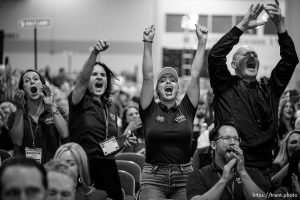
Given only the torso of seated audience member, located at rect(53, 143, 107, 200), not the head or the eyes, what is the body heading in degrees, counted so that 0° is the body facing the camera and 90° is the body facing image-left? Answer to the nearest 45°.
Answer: approximately 45°

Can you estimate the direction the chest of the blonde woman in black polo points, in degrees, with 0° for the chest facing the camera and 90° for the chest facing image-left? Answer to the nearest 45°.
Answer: approximately 0°

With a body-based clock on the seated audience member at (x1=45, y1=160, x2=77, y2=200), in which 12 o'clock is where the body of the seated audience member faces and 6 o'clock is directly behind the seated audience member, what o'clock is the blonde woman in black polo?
The blonde woman in black polo is roughly at 7 o'clock from the seated audience member.

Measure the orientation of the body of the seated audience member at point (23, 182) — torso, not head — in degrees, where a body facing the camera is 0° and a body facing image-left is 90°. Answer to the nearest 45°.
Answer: approximately 0°

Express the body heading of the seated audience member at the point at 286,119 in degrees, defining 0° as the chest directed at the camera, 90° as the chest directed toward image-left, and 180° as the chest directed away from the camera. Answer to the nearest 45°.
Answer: approximately 315°

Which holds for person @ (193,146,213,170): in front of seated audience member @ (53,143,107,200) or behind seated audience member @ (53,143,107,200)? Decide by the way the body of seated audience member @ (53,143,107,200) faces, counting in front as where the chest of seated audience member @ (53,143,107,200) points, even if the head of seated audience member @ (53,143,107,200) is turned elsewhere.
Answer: behind

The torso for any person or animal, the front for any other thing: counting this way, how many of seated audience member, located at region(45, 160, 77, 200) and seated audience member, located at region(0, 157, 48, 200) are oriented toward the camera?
2

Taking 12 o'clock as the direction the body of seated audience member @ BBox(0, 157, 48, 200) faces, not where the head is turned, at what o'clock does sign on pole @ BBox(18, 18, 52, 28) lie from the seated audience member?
The sign on pole is roughly at 6 o'clock from the seated audience member.
